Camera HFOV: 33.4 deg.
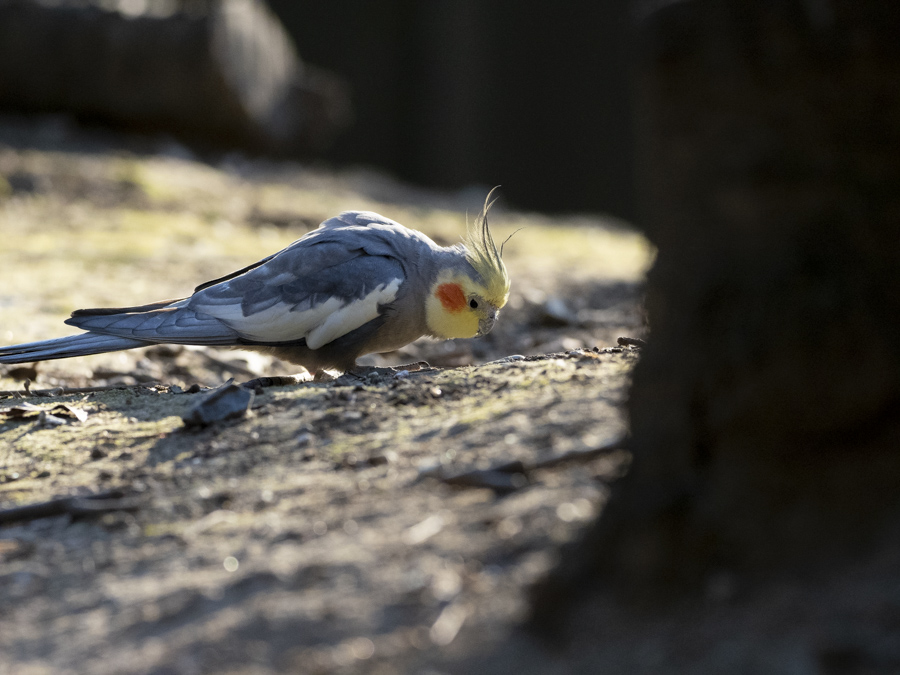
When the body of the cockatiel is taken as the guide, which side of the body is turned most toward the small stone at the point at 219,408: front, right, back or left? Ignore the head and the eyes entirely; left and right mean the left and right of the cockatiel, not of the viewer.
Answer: right

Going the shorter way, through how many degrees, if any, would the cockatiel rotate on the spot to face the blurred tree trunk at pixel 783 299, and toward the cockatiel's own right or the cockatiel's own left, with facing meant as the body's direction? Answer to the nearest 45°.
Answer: approximately 90° to the cockatiel's own right

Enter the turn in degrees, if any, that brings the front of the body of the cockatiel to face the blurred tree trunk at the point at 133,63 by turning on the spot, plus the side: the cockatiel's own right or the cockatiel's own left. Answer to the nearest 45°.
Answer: approximately 90° to the cockatiel's own left

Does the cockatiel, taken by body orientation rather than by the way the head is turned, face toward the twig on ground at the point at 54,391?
no

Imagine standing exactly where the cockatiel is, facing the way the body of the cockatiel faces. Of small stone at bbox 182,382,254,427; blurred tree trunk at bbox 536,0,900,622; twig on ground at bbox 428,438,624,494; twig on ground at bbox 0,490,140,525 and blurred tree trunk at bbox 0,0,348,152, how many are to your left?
1

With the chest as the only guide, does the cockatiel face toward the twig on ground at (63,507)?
no

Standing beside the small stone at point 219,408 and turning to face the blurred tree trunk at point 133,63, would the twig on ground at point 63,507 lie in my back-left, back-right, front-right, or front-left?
back-left

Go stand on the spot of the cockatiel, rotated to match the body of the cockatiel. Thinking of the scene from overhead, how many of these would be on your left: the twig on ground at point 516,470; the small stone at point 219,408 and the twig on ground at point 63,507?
0

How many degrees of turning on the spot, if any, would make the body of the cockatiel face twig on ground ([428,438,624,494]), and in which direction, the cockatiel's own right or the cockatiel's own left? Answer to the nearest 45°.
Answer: approximately 90° to the cockatiel's own right

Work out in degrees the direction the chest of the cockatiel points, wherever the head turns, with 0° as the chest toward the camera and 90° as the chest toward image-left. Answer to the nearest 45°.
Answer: approximately 270°
